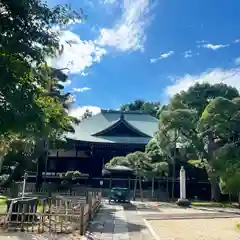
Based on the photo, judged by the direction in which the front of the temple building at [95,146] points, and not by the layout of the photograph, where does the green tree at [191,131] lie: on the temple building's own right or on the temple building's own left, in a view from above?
on the temple building's own left

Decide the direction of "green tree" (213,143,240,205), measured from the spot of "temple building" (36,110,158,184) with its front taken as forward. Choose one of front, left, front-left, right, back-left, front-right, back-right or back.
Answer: front-left

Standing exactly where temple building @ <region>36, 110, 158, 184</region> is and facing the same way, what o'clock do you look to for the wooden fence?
The wooden fence is roughly at 12 o'clock from the temple building.

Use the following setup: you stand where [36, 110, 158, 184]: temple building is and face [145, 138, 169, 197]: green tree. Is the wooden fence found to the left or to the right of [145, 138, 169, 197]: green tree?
right

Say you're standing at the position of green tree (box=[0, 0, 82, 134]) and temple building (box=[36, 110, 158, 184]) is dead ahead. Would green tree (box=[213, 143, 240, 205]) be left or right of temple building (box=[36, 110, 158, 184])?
right

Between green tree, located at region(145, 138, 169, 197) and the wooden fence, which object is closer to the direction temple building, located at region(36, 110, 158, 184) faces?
the wooden fence

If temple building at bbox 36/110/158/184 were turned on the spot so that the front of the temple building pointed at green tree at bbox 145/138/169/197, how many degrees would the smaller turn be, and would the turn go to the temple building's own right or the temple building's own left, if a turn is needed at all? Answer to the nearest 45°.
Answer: approximately 45° to the temple building's own left

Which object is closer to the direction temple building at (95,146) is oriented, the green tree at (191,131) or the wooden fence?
the wooden fence

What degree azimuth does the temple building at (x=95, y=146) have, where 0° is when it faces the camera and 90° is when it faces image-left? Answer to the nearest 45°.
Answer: approximately 0°

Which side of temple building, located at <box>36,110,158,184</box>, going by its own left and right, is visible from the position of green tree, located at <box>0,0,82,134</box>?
front
